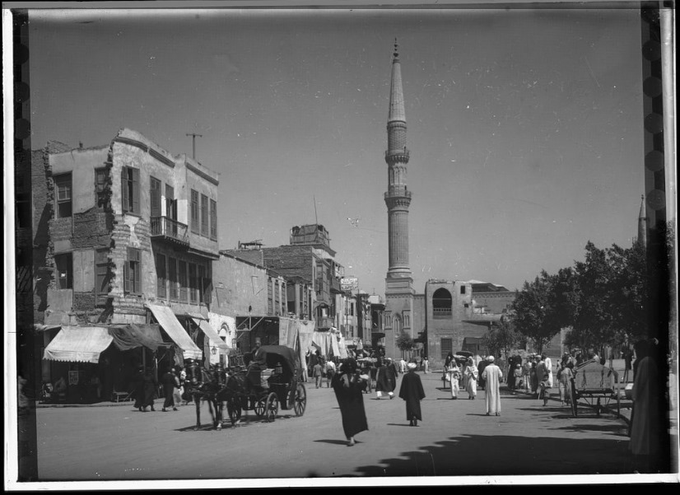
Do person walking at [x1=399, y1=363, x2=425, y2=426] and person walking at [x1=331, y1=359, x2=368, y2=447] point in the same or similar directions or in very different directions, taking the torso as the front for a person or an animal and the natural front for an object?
very different directions

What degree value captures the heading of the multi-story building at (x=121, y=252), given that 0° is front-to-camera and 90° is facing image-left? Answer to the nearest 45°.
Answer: approximately 315°
